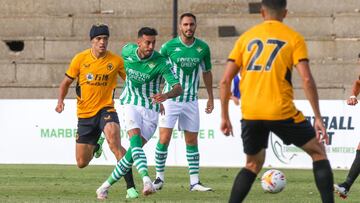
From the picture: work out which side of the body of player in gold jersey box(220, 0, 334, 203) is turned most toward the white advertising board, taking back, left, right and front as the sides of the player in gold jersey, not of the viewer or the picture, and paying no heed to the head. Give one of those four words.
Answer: front

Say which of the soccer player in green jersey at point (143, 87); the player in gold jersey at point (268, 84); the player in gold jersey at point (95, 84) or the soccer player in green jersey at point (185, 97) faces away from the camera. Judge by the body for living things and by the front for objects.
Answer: the player in gold jersey at point (268, 84)

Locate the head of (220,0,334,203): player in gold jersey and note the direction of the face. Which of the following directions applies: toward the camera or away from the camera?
away from the camera

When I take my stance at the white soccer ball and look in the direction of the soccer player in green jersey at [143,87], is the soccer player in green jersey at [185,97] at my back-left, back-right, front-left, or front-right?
front-right

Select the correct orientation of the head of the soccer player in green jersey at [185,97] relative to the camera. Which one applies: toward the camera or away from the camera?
toward the camera

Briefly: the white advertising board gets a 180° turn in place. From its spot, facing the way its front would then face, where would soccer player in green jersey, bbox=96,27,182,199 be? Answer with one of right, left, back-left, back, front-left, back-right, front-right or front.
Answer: back

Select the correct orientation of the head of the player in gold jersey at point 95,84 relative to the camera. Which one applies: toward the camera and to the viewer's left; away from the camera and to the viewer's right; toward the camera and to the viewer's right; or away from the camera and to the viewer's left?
toward the camera and to the viewer's right

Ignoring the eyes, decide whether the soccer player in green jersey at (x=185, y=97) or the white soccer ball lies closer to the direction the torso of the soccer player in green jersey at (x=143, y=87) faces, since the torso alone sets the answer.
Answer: the white soccer ball

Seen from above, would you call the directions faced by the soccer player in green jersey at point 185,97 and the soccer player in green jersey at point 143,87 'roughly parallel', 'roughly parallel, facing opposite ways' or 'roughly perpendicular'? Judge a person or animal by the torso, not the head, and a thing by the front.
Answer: roughly parallel

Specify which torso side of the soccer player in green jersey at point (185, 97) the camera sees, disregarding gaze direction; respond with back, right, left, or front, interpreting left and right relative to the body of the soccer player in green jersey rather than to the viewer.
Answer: front

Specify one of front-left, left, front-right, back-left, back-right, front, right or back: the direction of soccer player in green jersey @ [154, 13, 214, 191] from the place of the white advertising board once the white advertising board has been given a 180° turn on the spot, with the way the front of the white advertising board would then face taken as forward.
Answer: back

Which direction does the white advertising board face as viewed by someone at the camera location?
facing the viewer

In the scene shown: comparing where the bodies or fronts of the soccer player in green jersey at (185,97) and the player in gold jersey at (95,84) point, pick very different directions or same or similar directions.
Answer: same or similar directions

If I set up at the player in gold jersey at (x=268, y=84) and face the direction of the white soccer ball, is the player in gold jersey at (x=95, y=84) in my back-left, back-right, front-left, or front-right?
front-left

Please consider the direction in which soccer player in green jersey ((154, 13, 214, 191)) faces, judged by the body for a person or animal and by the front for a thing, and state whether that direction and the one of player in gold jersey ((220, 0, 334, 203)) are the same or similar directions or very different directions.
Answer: very different directions

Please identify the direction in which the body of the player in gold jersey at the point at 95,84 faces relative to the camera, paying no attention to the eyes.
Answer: toward the camera

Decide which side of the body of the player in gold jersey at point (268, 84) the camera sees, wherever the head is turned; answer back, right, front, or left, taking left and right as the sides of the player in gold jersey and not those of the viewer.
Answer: back

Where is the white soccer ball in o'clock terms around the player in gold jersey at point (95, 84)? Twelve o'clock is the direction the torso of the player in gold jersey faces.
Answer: The white soccer ball is roughly at 10 o'clock from the player in gold jersey.
